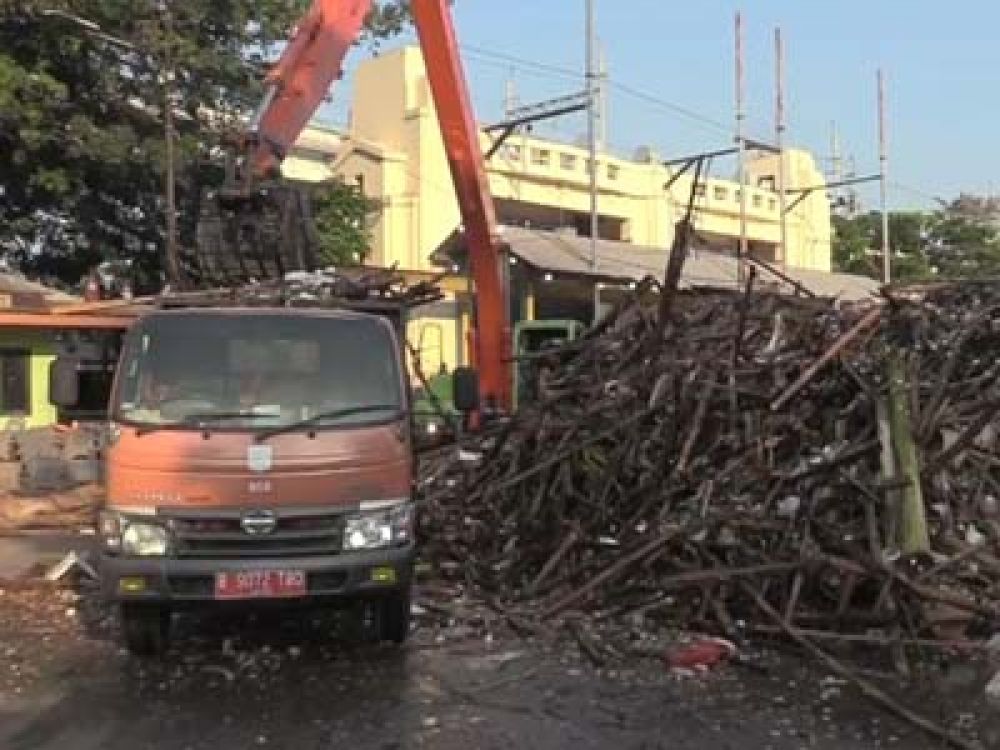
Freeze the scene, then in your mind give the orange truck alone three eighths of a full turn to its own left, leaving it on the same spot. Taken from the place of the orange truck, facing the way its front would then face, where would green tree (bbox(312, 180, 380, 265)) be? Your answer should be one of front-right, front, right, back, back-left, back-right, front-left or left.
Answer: front-left

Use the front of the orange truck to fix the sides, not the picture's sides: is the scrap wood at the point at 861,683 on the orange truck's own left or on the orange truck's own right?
on the orange truck's own left

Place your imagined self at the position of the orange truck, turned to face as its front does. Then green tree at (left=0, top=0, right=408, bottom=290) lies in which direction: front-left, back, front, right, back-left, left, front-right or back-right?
back

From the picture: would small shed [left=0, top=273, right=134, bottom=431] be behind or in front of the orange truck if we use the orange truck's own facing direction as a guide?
behind

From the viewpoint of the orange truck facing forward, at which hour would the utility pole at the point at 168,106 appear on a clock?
The utility pole is roughly at 6 o'clock from the orange truck.

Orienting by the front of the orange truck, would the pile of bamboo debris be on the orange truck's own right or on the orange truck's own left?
on the orange truck's own left

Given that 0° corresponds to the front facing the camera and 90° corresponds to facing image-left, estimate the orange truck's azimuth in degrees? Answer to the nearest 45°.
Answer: approximately 0°

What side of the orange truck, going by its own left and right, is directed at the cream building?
back

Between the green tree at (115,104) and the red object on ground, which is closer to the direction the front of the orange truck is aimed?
the red object on ground
